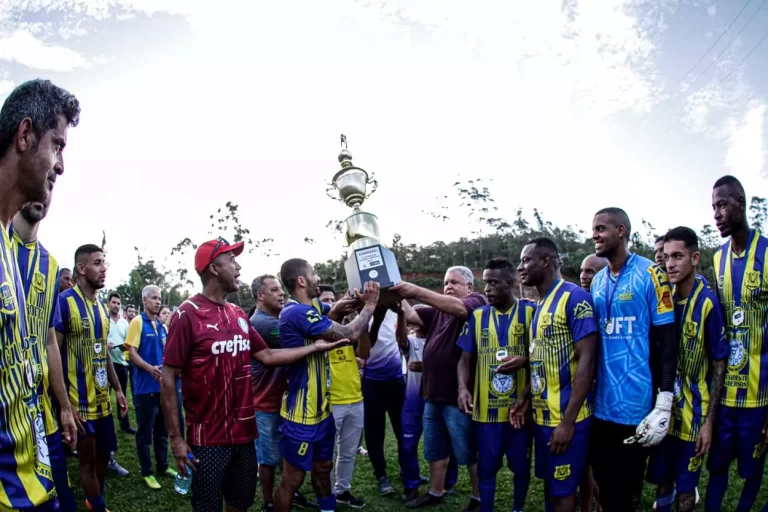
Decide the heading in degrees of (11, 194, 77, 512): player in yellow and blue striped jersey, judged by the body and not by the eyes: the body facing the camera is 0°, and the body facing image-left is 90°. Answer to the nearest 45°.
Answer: approximately 315°

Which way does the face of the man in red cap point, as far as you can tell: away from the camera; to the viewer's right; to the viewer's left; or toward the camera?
to the viewer's right

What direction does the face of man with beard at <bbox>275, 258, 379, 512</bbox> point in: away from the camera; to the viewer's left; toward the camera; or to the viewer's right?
to the viewer's right

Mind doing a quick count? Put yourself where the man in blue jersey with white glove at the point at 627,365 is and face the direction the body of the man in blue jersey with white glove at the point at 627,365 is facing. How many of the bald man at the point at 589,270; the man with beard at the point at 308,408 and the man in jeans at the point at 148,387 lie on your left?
0

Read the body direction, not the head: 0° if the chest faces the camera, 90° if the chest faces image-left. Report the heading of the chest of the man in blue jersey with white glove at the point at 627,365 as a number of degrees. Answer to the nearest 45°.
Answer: approximately 45°

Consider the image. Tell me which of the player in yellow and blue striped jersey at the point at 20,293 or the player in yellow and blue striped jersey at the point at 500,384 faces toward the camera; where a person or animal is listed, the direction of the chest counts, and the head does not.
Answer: the player in yellow and blue striped jersey at the point at 500,384

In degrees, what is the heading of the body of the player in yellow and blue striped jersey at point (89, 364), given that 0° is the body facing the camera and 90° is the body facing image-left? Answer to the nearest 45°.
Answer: approximately 315°

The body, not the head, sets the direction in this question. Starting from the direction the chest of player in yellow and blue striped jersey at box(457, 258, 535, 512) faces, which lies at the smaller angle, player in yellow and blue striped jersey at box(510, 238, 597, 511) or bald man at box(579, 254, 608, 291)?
the player in yellow and blue striped jersey

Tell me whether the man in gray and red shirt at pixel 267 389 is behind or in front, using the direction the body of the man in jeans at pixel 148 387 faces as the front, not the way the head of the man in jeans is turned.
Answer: in front

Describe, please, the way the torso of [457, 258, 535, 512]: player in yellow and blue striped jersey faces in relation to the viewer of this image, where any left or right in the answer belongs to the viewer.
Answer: facing the viewer

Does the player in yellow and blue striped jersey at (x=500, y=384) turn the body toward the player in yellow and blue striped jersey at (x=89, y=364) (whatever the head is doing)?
no

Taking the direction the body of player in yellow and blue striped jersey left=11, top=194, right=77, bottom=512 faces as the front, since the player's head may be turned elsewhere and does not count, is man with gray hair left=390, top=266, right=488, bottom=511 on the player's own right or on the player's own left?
on the player's own left

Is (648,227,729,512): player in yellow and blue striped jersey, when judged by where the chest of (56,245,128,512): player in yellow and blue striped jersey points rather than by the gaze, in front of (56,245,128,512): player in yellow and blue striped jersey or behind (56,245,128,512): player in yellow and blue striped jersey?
in front

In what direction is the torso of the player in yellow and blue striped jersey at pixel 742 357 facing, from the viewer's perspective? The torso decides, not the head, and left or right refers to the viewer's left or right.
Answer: facing the viewer and to the left of the viewer

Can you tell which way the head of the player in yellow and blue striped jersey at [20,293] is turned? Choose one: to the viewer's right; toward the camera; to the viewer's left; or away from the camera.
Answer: to the viewer's right
